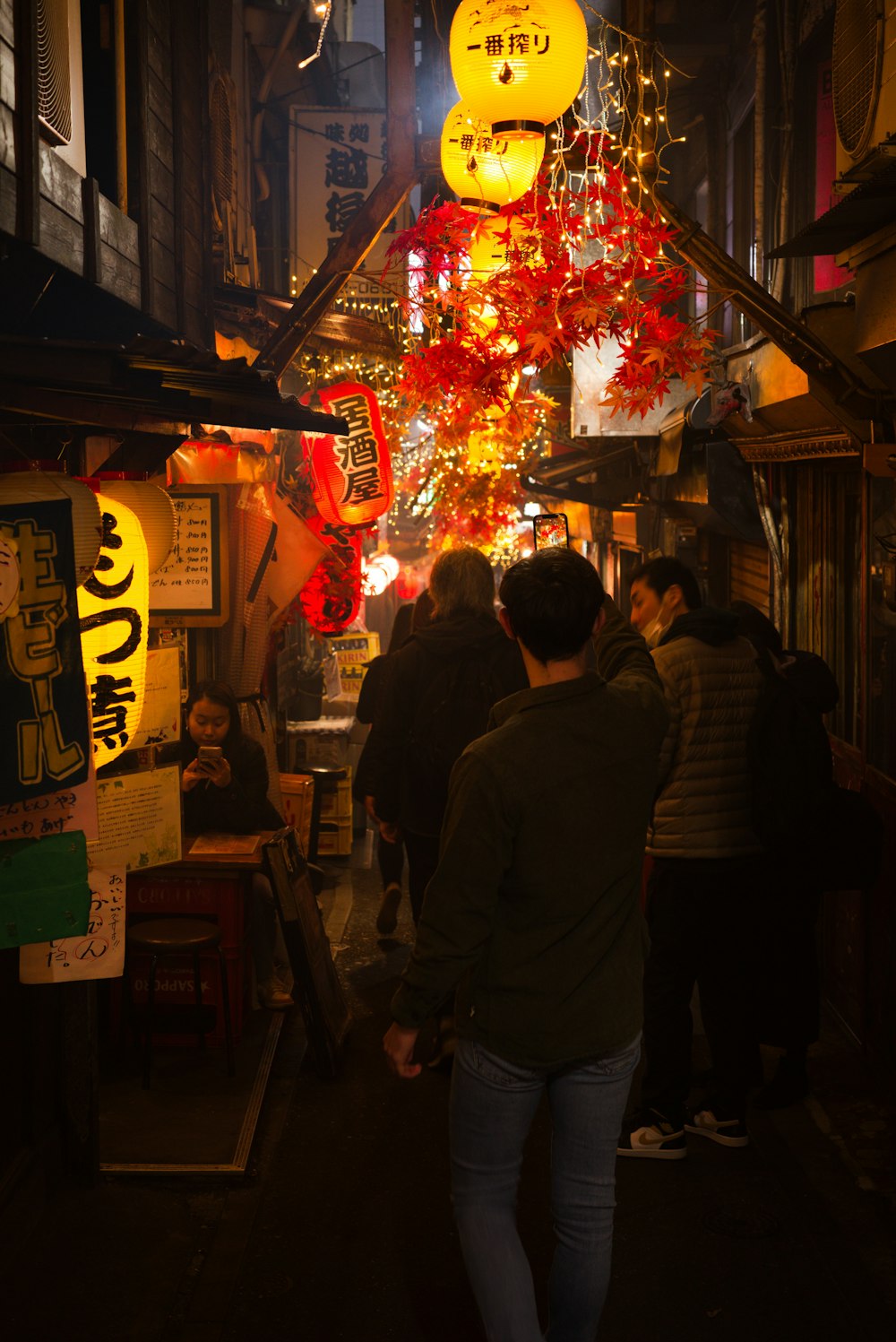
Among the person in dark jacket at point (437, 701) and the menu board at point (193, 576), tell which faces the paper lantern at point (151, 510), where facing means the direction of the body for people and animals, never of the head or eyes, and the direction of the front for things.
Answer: the menu board

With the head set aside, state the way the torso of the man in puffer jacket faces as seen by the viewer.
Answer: to the viewer's left

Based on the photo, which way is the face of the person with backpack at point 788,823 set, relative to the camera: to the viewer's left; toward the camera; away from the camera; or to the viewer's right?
away from the camera

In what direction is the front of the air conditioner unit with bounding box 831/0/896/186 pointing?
to the viewer's left

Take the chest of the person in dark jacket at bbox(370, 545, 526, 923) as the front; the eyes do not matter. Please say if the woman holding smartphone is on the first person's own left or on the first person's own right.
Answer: on the first person's own left

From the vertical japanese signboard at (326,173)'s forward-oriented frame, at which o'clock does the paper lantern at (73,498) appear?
The paper lantern is roughly at 12 o'clock from the vertical japanese signboard.

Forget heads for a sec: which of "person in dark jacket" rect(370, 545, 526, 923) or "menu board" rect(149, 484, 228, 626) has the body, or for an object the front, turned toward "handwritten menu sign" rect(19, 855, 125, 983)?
the menu board

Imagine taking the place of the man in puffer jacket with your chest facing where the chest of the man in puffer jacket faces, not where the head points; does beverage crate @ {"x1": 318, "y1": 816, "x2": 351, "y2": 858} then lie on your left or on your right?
on your right

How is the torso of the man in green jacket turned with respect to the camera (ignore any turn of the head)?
away from the camera

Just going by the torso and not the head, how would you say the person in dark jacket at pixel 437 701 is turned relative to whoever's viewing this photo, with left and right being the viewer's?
facing away from the viewer

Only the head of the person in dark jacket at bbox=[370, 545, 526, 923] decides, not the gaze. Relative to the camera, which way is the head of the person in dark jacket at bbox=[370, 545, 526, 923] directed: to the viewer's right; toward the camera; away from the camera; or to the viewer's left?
away from the camera
